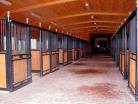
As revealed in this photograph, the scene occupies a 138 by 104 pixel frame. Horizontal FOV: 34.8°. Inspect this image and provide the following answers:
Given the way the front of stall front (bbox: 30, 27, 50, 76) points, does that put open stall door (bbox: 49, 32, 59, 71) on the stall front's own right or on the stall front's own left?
on the stall front's own left

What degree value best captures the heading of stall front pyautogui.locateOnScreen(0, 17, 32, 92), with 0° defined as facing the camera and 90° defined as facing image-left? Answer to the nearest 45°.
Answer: approximately 315°

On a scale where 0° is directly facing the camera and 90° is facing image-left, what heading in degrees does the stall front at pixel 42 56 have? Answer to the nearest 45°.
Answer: approximately 315°

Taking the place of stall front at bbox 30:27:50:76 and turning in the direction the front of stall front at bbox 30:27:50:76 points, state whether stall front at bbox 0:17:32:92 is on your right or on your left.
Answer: on your right

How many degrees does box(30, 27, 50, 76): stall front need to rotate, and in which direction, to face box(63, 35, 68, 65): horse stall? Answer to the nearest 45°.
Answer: approximately 135° to its left

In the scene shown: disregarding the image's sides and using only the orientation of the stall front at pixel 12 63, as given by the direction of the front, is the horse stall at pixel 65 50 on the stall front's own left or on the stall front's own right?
on the stall front's own left

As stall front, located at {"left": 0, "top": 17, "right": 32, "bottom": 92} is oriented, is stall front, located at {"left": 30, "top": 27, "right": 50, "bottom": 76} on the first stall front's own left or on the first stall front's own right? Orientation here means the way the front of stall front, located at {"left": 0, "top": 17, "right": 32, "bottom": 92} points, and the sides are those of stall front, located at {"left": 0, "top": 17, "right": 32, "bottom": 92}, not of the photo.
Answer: on the first stall front's own left

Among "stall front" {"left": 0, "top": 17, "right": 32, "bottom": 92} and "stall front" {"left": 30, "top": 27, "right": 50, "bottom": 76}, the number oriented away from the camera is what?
0
